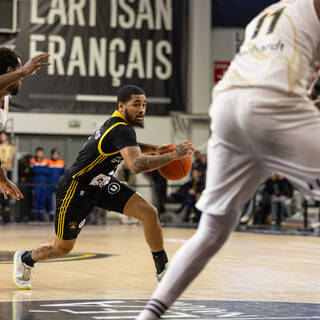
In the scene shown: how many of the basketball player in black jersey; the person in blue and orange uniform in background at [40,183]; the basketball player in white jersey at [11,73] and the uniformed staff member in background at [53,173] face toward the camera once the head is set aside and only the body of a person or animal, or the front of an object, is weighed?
2

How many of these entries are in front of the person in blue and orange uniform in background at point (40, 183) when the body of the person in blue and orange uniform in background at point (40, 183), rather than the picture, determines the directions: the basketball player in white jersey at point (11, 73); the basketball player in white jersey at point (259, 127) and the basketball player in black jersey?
3

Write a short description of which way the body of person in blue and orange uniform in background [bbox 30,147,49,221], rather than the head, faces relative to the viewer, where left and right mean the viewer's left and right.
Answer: facing the viewer

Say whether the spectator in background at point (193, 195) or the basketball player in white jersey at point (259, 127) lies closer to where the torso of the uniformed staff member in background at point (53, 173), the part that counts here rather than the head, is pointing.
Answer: the basketball player in white jersey

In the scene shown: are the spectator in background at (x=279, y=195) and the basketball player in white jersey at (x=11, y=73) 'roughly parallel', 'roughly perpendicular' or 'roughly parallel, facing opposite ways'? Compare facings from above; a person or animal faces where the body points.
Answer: roughly perpendicular

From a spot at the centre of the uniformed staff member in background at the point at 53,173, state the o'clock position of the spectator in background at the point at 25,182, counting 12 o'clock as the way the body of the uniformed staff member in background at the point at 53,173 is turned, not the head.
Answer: the spectator in background at the point at 25,182 is roughly at 2 o'clock from the uniformed staff member in background at the point at 53,173.

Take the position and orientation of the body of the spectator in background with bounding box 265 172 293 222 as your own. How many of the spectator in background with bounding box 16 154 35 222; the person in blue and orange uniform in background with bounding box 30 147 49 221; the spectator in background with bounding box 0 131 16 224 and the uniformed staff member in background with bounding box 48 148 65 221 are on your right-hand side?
4

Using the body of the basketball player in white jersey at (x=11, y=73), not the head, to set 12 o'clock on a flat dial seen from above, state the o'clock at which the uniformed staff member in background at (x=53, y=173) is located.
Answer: The uniformed staff member in background is roughly at 9 o'clock from the basketball player in white jersey.

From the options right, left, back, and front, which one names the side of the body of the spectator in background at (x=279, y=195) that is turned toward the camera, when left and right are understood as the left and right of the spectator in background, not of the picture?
front

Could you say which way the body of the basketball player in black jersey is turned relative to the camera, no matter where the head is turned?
to the viewer's right

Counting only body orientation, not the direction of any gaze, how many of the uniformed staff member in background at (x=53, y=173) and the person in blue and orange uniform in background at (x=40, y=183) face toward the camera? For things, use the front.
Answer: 2

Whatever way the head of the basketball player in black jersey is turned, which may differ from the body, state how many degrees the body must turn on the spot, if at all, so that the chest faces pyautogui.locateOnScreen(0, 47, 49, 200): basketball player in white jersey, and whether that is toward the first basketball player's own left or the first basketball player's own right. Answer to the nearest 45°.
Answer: approximately 135° to the first basketball player's own right
